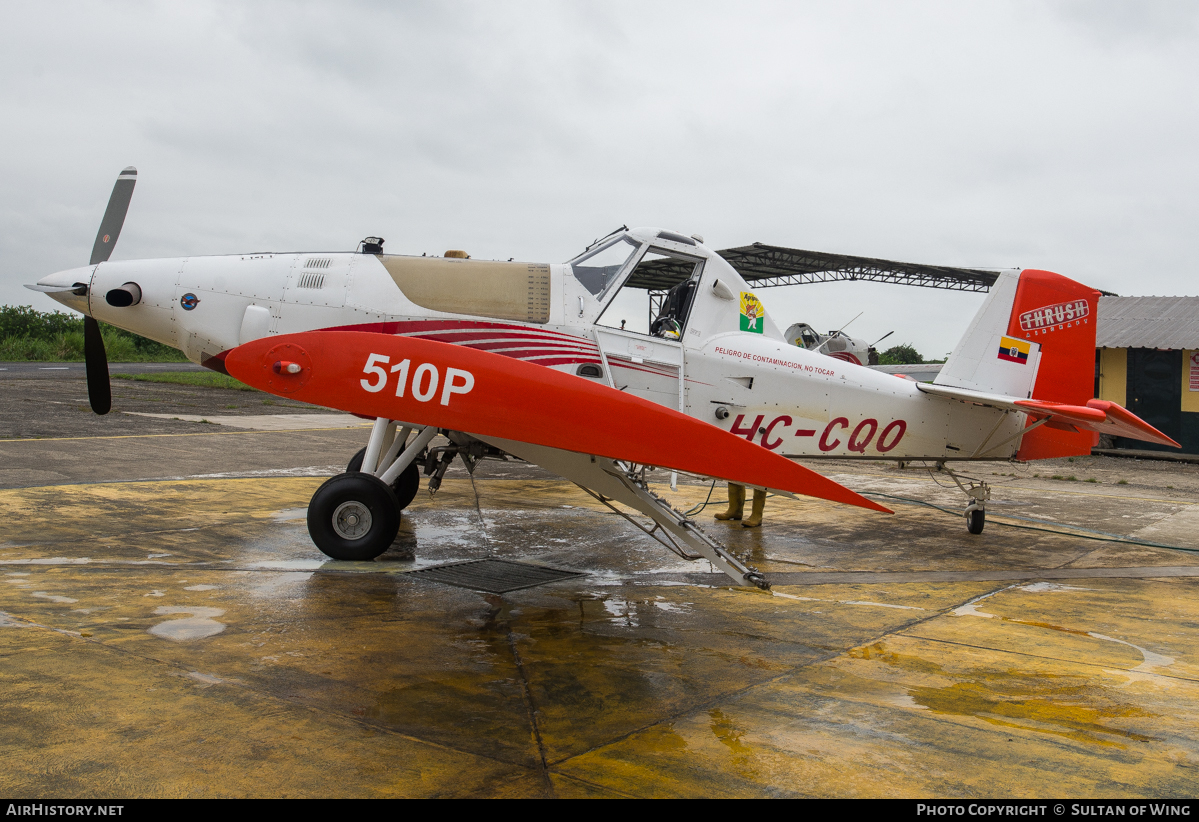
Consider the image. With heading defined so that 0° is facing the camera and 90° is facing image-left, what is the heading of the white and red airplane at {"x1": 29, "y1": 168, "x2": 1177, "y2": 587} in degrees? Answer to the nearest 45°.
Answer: approximately 90°
